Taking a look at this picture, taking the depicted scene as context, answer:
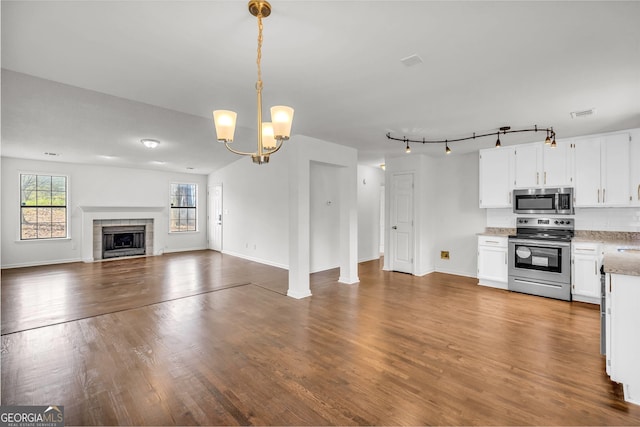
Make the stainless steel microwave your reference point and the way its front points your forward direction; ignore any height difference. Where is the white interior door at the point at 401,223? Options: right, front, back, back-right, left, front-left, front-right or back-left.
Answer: right

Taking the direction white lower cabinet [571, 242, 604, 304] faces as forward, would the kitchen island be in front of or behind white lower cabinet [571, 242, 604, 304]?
in front

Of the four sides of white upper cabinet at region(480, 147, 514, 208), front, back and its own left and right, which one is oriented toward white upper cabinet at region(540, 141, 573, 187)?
left

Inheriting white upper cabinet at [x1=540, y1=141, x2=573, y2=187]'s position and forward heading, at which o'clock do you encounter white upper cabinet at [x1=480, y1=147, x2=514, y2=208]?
white upper cabinet at [x1=480, y1=147, x2=514, y2=208] is roughly at 3 o'clock from white upper cabinet at [x1=540, y1=141, x2=573, y2=187].

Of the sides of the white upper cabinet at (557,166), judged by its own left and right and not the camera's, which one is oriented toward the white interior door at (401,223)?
right

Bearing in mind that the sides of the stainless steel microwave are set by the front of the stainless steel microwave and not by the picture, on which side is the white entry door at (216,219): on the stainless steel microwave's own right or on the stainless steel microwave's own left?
on the stainless steel microwave's own right

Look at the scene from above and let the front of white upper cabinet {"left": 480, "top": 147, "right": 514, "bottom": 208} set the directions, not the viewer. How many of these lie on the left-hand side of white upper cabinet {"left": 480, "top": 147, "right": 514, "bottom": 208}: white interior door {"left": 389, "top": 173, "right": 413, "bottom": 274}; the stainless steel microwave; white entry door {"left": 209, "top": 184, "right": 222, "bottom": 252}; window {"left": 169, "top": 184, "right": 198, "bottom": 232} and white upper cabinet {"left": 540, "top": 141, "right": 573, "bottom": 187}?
2

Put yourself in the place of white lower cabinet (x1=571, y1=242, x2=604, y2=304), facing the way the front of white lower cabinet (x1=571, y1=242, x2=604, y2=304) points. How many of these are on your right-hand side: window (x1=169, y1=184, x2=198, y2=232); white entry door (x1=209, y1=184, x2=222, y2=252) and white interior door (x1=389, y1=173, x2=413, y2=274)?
3
